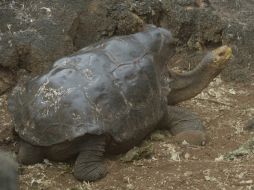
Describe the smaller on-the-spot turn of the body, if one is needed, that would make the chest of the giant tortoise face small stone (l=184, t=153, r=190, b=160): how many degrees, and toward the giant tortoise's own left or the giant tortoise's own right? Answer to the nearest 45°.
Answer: approximately 45° to the giant tortoise's own right

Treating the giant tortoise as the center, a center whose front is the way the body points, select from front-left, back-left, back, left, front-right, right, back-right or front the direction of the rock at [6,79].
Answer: left

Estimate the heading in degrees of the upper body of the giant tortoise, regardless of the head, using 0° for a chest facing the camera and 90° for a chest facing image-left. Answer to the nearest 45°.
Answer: approximately 225°

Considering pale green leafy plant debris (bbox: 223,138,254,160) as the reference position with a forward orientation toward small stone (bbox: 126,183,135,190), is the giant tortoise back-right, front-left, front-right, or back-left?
front-right

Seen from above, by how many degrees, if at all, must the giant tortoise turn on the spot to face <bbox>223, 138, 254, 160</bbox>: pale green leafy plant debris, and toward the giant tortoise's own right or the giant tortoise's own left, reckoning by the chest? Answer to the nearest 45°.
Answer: approximately 45° to the giant tortoise's own right

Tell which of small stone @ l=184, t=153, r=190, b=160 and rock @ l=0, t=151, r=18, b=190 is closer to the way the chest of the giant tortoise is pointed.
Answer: the small stone

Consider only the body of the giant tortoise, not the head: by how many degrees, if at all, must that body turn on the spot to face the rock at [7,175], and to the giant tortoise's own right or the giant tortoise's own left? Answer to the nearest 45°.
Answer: approximately 135° to the giant tortoise's own right

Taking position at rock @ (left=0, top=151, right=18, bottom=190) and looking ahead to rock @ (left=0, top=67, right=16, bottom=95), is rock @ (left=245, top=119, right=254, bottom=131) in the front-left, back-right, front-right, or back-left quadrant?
front-right

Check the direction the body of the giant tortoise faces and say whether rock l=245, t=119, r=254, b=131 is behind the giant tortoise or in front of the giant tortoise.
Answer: in front

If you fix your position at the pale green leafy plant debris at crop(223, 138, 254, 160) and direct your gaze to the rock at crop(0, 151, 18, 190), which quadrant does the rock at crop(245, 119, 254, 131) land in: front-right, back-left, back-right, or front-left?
back-right
